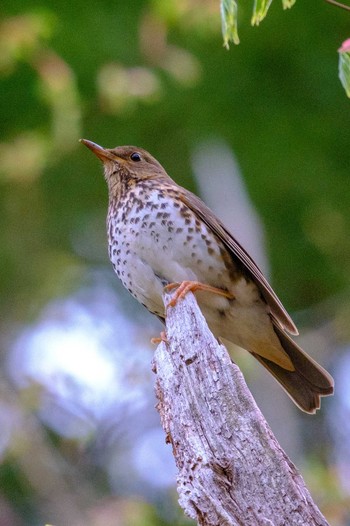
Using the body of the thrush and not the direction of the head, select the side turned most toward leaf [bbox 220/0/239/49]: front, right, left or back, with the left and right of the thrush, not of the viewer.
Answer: left

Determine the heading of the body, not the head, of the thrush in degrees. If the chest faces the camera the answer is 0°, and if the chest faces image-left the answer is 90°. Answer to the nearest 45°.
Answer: approximately 90°
